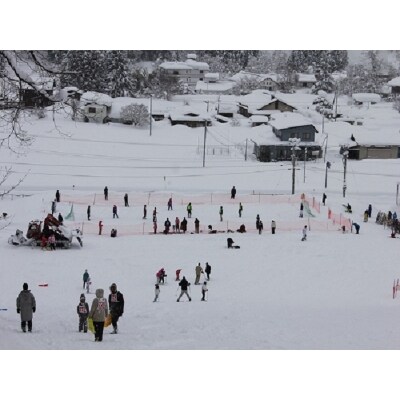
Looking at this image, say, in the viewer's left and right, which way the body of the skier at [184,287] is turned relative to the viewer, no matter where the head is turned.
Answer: facing away from the viewer

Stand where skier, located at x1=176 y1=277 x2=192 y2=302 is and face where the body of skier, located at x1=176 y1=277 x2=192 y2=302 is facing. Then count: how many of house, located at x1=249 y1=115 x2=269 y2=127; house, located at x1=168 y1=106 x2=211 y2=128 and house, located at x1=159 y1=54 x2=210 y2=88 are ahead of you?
3

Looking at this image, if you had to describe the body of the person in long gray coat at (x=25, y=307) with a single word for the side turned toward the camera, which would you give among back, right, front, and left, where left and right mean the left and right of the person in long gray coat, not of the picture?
back

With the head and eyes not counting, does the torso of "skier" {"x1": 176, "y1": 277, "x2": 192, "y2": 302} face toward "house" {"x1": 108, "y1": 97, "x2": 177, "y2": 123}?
yes

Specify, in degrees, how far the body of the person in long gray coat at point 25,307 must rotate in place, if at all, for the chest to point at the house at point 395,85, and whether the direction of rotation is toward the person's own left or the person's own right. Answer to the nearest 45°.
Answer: approximately 45° to the person's own right

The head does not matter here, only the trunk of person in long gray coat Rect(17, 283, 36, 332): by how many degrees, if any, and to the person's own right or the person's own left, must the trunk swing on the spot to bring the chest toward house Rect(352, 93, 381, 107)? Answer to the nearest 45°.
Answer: approximately 45° to the person's own right

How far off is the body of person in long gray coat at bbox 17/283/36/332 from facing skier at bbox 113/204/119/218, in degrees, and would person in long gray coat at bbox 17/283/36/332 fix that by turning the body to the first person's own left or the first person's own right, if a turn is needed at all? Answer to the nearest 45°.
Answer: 0° — they already face them
